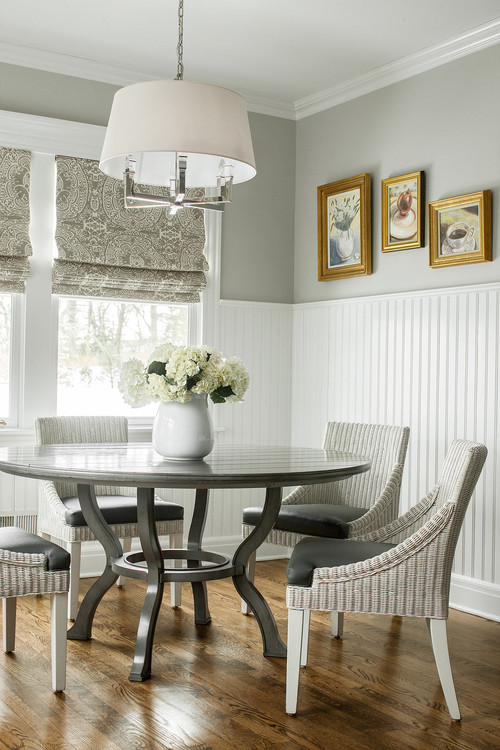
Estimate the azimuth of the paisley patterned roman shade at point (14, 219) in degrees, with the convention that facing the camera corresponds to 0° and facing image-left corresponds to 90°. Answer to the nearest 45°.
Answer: approximately 0°

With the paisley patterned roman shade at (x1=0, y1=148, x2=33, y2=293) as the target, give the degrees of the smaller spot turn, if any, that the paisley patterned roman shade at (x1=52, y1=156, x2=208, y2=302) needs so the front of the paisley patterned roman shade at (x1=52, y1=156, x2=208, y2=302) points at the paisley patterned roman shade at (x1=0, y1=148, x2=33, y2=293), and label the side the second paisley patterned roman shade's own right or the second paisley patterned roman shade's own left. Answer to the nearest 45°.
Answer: approximately 90° to the second paisley patterned roman shade's own right

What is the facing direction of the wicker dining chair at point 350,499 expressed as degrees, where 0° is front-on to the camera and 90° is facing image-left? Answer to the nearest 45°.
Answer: approximately 45°

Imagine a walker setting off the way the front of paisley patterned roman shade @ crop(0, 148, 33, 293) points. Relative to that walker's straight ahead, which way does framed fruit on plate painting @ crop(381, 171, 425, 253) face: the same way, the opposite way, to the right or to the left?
to the right

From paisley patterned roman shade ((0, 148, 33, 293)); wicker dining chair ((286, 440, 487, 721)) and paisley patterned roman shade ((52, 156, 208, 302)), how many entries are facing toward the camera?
2

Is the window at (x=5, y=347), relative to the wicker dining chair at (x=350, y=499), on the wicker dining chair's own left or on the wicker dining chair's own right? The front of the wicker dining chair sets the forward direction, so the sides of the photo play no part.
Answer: on the wicker dining chair's own right

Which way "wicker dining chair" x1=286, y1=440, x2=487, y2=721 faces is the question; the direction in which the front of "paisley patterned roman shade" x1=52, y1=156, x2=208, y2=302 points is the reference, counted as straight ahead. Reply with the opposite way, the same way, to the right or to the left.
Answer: to the right

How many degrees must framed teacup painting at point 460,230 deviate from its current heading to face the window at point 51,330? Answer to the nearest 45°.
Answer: approximately 45° to its right

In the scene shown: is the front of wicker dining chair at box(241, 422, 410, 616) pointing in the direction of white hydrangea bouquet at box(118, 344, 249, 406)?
yes

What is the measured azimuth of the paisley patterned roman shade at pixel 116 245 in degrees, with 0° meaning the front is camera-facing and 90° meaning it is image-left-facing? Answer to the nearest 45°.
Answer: approximately 0°

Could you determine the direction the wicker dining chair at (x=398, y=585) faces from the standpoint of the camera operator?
facing to the left of the viewer
